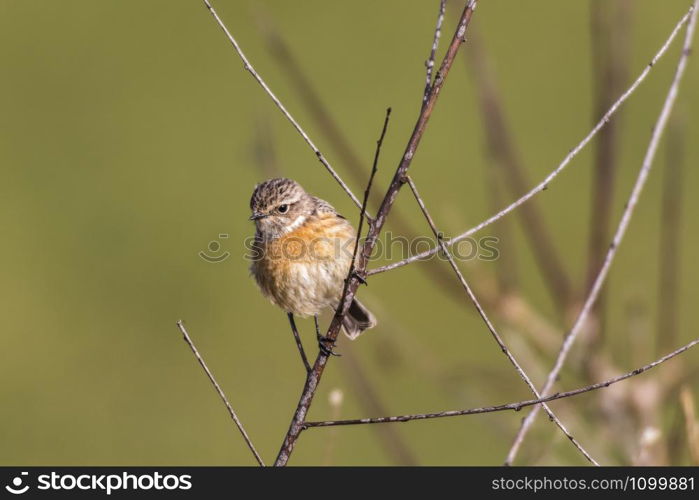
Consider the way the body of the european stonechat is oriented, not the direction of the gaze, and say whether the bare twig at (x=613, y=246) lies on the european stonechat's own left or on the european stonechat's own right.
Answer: on the european stonechat's own left

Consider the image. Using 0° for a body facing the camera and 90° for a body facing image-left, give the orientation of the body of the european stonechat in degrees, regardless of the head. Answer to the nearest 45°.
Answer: approximately 45°
